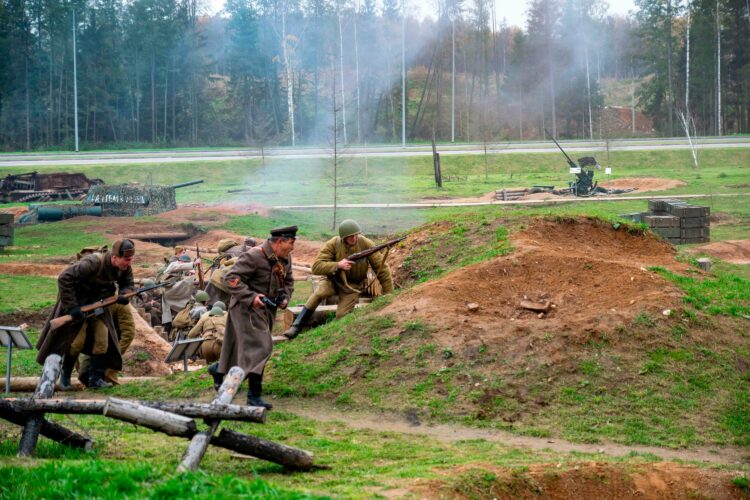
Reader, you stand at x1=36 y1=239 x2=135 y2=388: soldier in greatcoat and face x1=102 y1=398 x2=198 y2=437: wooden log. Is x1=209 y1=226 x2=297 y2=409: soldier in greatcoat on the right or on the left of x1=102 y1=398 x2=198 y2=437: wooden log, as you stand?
left

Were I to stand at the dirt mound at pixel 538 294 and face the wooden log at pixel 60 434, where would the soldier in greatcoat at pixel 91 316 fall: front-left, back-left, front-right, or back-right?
front-right

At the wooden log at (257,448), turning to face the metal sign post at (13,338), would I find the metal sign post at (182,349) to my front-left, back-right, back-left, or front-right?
front-right

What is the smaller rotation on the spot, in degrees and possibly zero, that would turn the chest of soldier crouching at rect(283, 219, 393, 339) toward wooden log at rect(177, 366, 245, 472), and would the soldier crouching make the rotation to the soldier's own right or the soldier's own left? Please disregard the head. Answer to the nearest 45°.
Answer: approximately 45° to the soldier's own right
